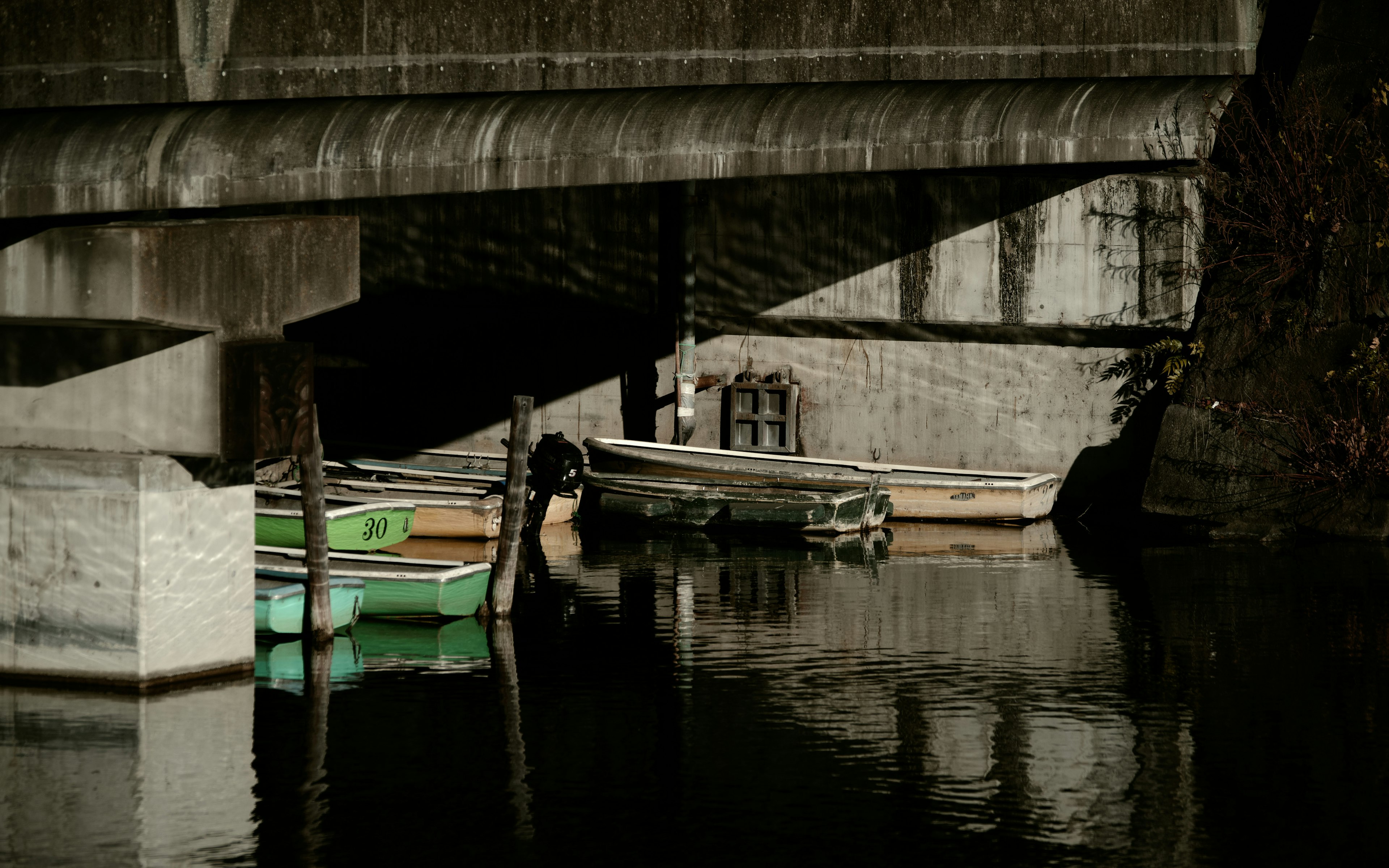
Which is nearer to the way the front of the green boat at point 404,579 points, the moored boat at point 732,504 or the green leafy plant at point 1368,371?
the moored boat
